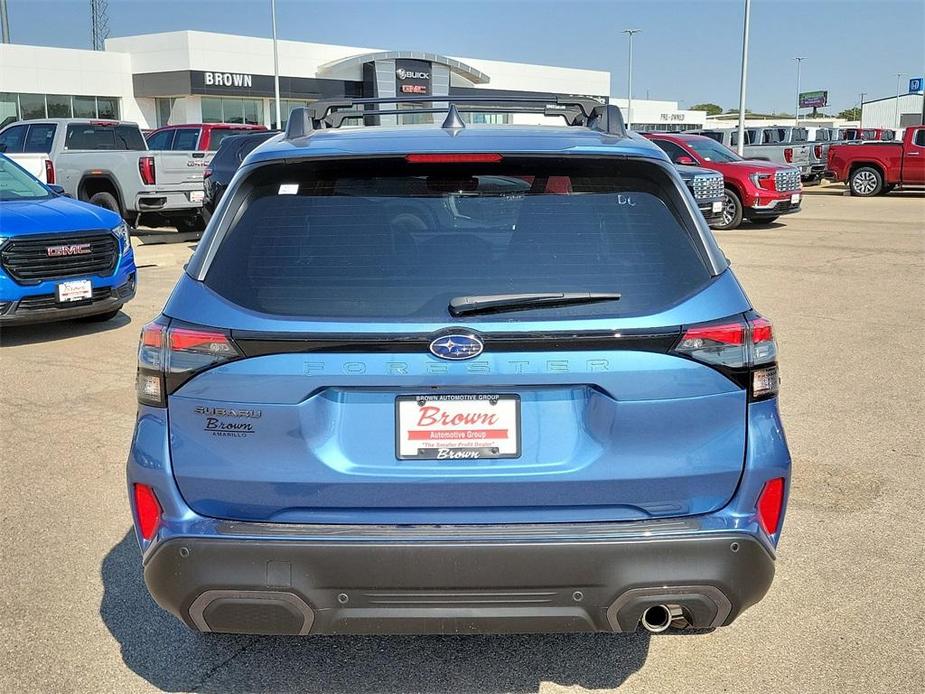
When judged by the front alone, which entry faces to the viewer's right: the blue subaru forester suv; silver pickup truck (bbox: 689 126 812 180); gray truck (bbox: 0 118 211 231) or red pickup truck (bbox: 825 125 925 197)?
the red pickup truck

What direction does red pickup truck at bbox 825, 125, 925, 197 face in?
to the viewer's right

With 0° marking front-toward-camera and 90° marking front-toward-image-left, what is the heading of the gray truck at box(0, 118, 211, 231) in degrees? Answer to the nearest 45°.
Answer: approximately 135°

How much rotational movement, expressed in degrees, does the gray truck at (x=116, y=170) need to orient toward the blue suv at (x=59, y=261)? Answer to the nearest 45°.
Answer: approximately 135° to its left

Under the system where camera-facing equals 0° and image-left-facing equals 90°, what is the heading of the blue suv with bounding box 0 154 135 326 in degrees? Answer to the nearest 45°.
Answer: approximately 315°

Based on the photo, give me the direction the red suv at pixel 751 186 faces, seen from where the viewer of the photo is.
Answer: facing the viewer and to the right of the viewer

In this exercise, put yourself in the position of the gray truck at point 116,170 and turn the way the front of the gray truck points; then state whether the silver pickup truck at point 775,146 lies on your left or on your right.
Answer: on your right

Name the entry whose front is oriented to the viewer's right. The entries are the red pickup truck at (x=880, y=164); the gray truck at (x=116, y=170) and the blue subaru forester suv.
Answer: the red pickup truck

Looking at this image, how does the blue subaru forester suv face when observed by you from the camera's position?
facing away from the viewer

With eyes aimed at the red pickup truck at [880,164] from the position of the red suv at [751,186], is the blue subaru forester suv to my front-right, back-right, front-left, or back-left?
back-right

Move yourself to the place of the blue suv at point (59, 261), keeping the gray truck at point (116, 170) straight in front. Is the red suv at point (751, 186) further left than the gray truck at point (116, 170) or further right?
right

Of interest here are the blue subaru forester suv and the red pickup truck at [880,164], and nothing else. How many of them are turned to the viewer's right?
1
